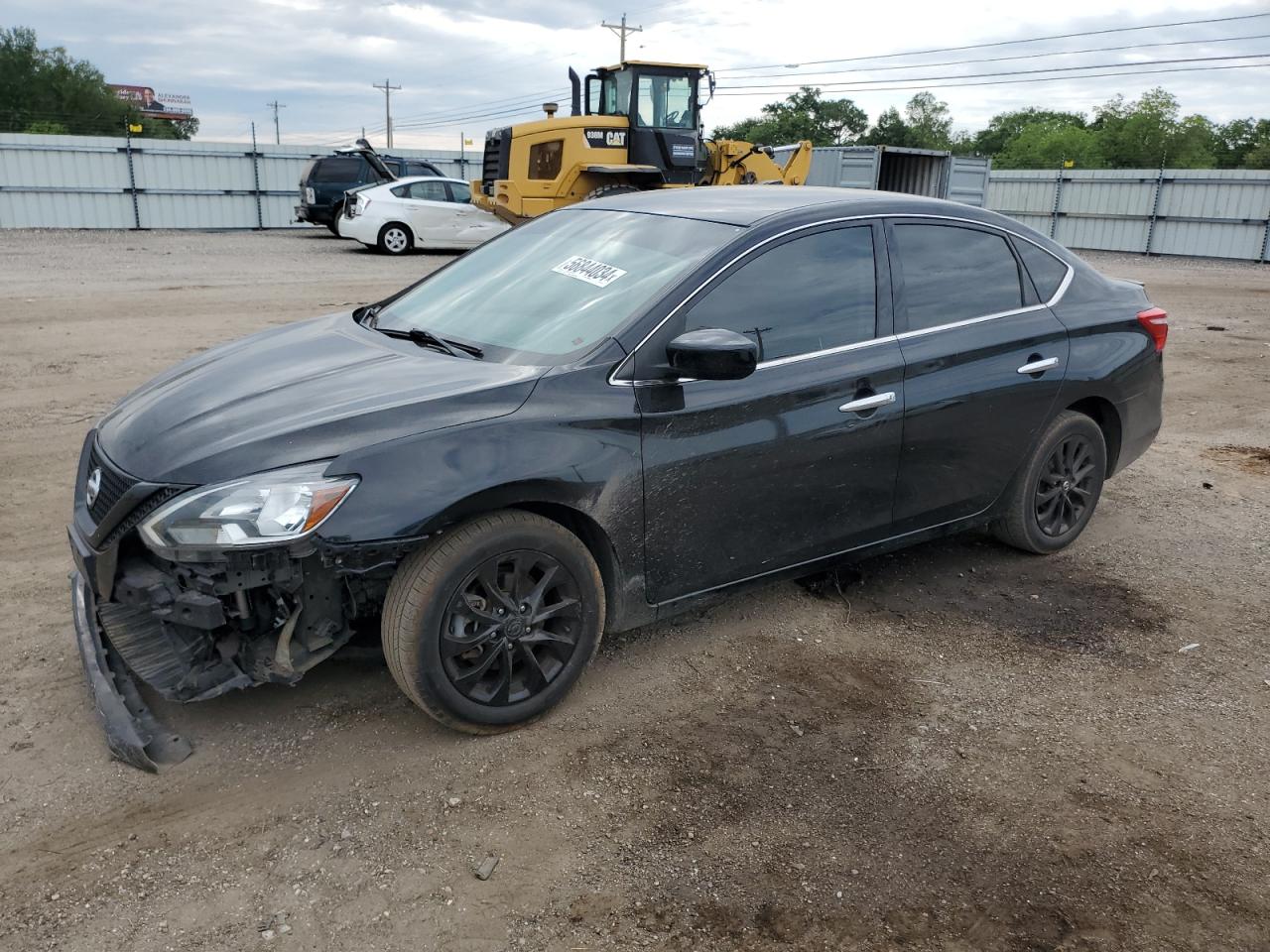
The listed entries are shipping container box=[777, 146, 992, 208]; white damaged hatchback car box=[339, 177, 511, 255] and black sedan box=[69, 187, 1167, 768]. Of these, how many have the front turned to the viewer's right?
1

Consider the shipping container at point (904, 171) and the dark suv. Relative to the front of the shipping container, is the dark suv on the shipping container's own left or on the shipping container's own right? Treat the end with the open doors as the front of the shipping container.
on the shipping container's own right

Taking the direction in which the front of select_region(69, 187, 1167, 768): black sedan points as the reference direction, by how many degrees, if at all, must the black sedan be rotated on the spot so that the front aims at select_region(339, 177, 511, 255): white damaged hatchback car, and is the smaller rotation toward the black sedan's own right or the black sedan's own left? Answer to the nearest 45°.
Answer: approximately 135° to the black sedan's own right

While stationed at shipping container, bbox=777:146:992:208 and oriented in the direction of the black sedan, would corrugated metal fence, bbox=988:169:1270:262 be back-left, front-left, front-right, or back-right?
back-left

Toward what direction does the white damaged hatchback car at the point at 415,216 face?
to the viewer's right

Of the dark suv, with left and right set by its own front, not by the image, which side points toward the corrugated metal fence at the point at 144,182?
left

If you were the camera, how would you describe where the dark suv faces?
facing away from the viewer and to the right of the viewer

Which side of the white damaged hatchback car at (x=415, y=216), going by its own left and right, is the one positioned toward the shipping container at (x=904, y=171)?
front

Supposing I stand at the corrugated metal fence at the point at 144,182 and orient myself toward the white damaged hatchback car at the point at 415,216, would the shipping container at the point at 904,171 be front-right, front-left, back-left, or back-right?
front-left

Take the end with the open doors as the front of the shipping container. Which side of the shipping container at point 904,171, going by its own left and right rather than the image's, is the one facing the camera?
front

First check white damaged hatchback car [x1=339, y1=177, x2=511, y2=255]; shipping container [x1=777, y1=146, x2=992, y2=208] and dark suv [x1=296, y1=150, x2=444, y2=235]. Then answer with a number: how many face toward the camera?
1

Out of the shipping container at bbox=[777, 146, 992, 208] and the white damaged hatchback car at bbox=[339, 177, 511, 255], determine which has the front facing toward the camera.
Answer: the shipping container

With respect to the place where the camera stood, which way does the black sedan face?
facing the viewer and to the left of the viewer

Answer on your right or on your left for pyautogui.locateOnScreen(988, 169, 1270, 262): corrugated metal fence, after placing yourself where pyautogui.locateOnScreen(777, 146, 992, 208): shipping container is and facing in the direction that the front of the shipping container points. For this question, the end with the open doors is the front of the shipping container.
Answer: on your left

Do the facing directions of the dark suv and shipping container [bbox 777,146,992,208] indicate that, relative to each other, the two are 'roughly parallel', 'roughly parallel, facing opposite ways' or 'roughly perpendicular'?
roughly perpendicular

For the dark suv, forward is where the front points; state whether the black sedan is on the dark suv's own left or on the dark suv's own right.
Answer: on the dark suv's own right

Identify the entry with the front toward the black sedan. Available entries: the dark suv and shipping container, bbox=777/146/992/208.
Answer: the shipping container

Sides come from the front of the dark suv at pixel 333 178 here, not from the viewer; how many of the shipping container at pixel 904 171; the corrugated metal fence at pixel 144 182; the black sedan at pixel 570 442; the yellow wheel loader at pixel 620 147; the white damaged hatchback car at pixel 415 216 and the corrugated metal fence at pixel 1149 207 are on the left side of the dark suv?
1
